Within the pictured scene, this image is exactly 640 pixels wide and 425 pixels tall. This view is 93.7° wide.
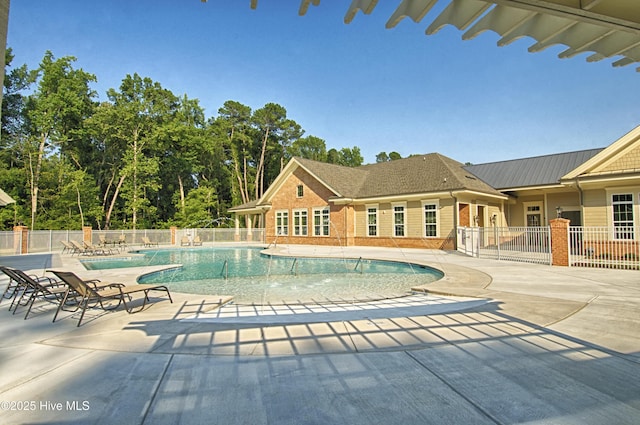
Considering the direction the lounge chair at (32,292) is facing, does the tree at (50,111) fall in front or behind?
in front

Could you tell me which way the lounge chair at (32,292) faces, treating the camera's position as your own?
facing away from the viewer and to the right of the viewer

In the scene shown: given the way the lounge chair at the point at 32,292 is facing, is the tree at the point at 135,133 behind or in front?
in front

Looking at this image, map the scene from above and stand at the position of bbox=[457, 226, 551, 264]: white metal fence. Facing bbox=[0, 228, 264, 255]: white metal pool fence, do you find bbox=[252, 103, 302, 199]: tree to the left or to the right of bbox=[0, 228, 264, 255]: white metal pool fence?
right

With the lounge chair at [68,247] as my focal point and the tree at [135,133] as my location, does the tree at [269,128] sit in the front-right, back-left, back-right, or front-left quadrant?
back-left
